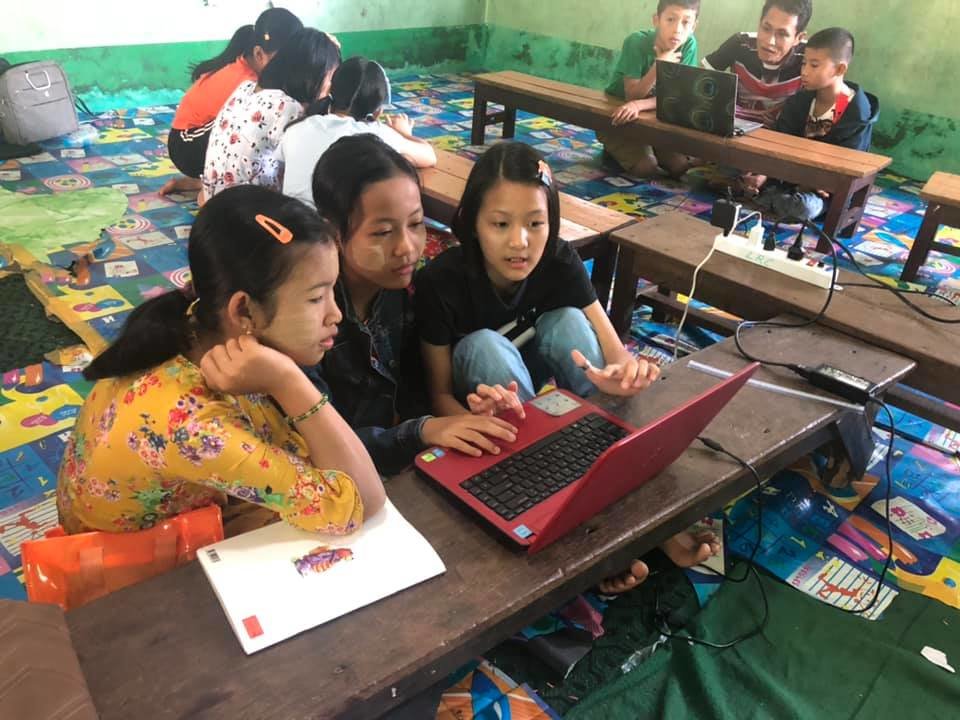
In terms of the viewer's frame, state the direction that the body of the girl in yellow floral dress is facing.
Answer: to the viewer's right

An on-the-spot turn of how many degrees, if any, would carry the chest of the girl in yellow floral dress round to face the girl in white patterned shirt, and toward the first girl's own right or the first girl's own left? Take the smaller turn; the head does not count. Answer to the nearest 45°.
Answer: approximately 90° to the first girl's own left

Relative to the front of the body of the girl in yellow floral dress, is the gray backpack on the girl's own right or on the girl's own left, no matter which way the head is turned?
on the girl's own left

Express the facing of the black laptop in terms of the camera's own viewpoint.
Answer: facing away from the viewer and to the right of the viewer

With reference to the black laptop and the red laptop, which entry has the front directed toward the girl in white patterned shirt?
the red laptop

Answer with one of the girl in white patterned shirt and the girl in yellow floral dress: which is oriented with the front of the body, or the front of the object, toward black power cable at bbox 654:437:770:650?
the girl in yellow floral dress

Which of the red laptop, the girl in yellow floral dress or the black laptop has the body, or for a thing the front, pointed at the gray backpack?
the red laptop

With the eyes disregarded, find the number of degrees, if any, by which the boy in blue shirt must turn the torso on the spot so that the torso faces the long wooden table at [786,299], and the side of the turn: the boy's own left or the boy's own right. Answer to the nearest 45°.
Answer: approximately 45° to the boy's own left

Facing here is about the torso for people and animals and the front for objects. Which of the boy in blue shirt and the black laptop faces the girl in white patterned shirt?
the boy in blue shirt

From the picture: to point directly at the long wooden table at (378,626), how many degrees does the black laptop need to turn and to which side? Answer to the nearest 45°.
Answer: approximately 135° to its right
